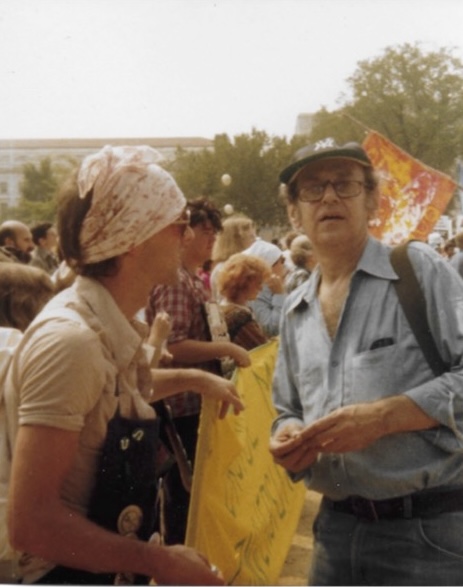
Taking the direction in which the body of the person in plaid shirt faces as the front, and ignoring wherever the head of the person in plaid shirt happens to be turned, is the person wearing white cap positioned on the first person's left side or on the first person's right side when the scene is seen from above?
on the first person's left side

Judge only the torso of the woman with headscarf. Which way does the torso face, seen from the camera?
to the viewer's right

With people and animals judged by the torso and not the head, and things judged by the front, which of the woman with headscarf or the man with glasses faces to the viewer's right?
the woman with headscarf

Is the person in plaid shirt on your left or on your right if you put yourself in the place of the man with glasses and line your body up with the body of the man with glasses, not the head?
on your right

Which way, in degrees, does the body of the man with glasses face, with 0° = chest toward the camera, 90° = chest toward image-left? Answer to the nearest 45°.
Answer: approximately 45°

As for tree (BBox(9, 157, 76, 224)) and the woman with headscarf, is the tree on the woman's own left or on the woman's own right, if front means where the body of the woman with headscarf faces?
on the woman's own left
